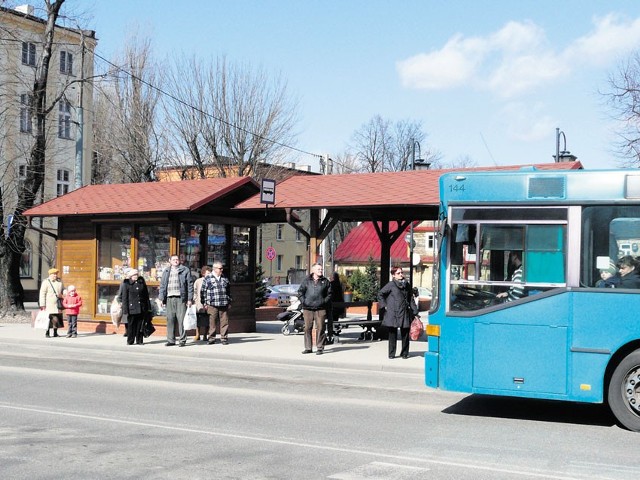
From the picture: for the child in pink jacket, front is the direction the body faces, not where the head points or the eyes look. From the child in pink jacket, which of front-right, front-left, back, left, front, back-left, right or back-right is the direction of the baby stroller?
left

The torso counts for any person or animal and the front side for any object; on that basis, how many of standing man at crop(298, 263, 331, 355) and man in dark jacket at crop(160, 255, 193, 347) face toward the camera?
2

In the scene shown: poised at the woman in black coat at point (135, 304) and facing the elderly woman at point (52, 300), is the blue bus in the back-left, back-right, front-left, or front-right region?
back-left

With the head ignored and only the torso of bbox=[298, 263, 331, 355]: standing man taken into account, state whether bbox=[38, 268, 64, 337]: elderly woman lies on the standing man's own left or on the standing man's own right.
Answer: on the standing man's own right

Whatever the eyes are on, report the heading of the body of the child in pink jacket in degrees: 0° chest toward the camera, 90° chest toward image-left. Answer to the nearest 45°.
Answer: approximately 0°

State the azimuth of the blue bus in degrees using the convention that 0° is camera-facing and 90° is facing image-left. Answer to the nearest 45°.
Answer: approximately 90°

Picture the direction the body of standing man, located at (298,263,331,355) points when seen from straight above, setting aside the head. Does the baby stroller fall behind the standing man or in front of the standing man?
behind
